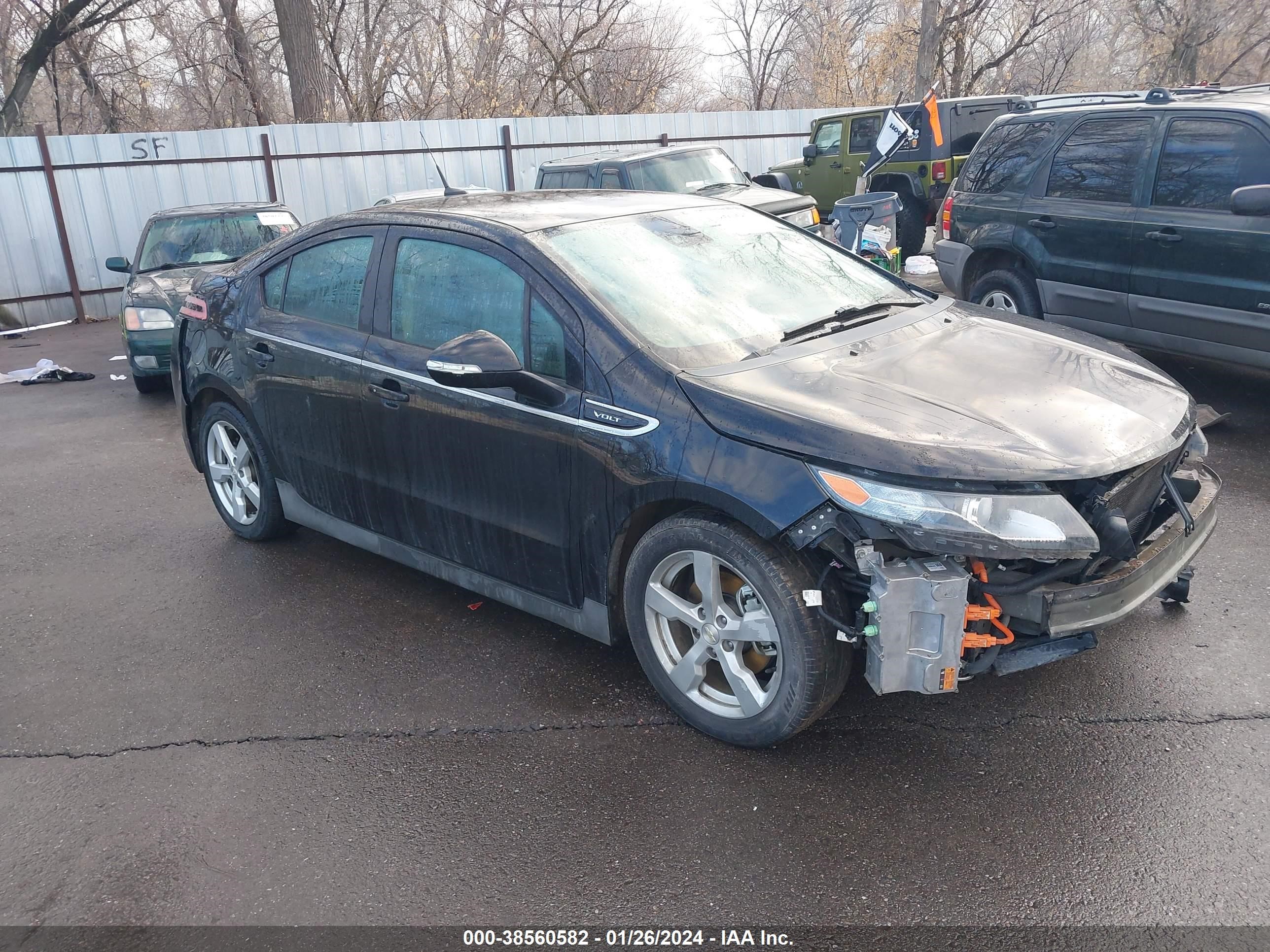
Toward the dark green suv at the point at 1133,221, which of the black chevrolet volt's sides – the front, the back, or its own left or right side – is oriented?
left

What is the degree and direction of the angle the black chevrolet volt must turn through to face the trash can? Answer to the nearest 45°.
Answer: approximately 135° to its left

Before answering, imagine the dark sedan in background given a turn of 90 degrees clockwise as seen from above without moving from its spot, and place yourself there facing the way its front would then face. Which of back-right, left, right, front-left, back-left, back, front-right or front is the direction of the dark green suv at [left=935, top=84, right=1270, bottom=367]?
back-left

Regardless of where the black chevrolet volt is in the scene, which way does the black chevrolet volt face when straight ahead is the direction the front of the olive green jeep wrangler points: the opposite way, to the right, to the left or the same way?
the opposite way

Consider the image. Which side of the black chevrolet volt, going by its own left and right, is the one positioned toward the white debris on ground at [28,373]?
back

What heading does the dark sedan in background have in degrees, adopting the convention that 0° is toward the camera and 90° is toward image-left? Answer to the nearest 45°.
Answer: approximately 0°

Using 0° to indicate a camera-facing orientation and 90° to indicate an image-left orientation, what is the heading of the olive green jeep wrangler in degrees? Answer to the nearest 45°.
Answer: approximately 135°

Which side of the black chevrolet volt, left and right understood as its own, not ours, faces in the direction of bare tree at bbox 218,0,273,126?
back

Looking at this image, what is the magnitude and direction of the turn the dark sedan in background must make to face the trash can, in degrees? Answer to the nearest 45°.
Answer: approximately 90° to its left

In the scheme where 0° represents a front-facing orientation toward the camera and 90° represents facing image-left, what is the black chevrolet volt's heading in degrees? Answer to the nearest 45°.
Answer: approximately 315°

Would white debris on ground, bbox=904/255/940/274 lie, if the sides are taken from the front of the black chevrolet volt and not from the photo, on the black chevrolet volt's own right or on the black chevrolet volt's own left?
on the black chevrolet volt's own left

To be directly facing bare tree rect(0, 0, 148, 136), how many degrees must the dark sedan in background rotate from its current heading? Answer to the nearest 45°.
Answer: approximately 180°
